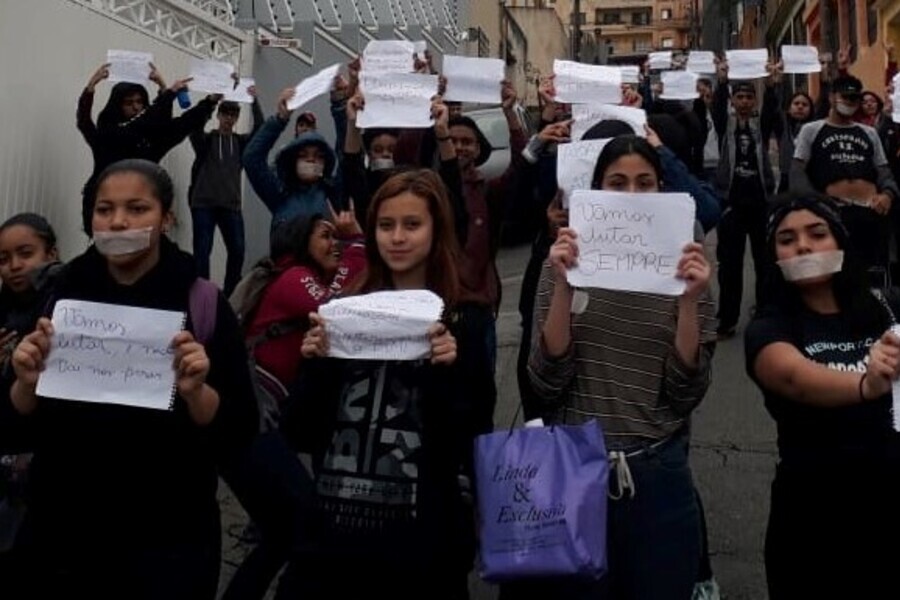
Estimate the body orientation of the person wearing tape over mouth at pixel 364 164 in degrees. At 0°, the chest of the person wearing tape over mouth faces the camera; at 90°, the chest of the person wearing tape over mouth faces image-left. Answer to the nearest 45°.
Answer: approximately 0°

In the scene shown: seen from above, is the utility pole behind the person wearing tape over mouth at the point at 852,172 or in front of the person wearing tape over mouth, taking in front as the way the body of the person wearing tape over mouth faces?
behind

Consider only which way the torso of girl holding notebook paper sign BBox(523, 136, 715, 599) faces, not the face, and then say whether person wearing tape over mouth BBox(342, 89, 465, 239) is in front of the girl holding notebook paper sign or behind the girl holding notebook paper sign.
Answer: behind

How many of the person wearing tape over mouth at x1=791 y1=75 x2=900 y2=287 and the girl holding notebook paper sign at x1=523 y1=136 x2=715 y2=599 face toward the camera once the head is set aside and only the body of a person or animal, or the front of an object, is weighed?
2

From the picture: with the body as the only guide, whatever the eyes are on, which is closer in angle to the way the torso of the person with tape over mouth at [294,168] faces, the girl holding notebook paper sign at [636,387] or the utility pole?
the girl holding notebook paper sign

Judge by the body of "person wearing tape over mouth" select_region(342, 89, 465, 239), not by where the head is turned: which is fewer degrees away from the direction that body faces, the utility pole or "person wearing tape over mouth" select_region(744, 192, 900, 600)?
the person wearing tape over mouth

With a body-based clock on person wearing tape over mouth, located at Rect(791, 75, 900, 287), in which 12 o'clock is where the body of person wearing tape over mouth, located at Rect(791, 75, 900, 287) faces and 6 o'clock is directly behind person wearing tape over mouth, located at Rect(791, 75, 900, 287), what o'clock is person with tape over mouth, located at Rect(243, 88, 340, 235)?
person with tape over mouth, located at Rect(243, 88, 340, 235) is roughly at 2 o'clock from person wearing tape over mouth, located at Rect(791, 75, 900, 287).

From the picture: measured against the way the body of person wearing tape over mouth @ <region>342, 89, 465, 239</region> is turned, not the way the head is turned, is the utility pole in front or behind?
behind
